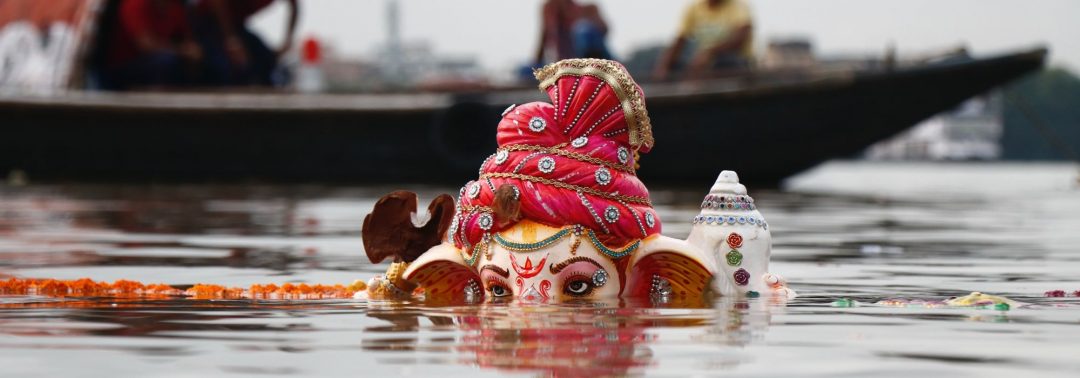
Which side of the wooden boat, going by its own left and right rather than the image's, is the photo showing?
right

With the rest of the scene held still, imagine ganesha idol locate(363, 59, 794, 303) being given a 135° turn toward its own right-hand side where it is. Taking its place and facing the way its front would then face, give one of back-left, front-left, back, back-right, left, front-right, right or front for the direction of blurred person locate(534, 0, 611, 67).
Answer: front

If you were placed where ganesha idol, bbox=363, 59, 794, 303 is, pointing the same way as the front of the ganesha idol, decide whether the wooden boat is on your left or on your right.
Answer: on your right

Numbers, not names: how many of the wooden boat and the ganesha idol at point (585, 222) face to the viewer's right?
1

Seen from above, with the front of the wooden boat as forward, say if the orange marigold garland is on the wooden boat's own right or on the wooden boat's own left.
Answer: on the wooden boat's own right

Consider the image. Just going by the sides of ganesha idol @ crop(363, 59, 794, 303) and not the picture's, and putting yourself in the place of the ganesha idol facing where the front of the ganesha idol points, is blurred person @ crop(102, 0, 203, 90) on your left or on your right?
on your right

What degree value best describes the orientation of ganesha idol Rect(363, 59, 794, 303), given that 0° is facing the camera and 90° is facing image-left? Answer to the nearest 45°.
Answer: approximately 45°
